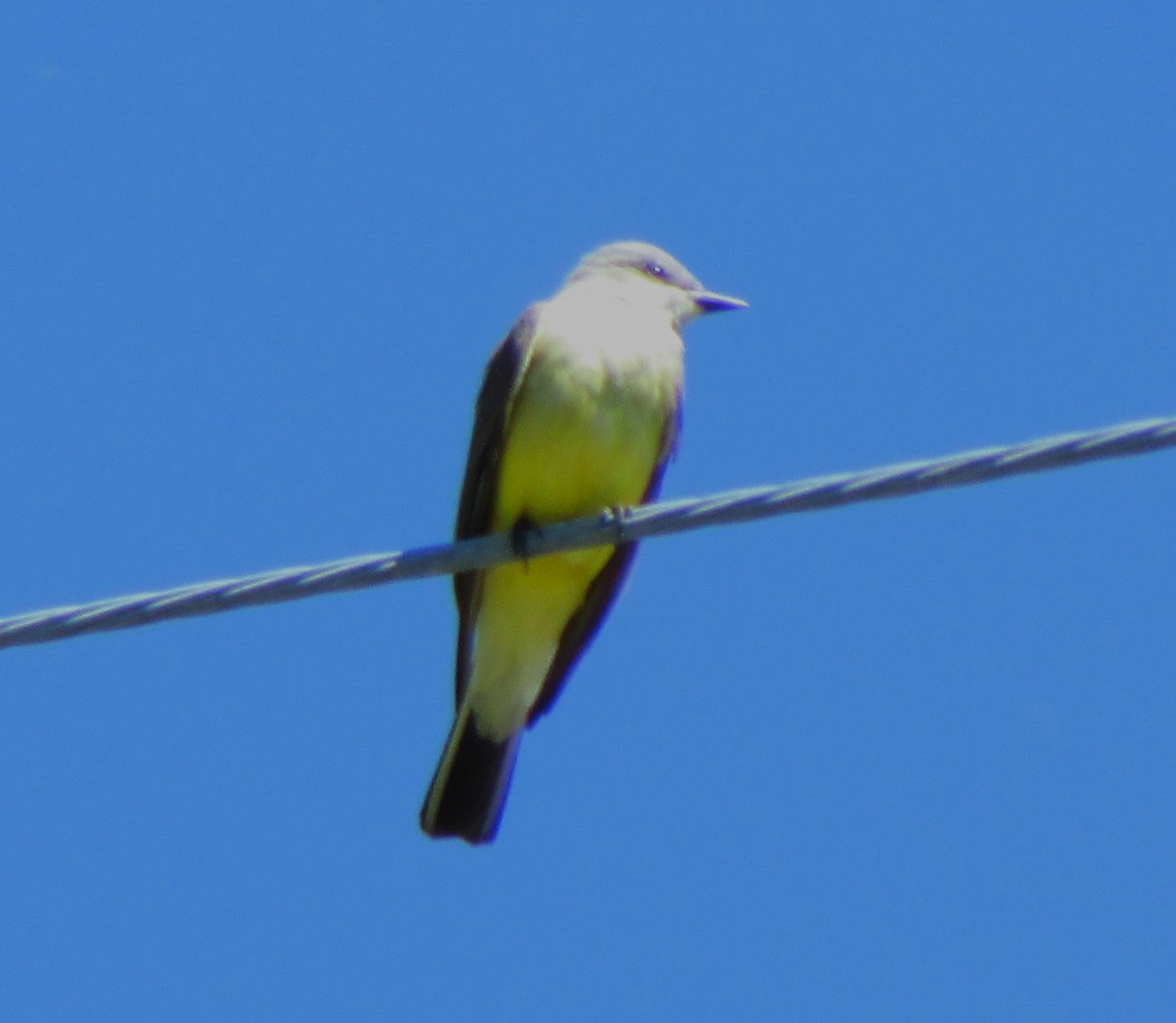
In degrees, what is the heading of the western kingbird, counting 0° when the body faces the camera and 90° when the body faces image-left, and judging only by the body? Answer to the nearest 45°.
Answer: approximately 315°
